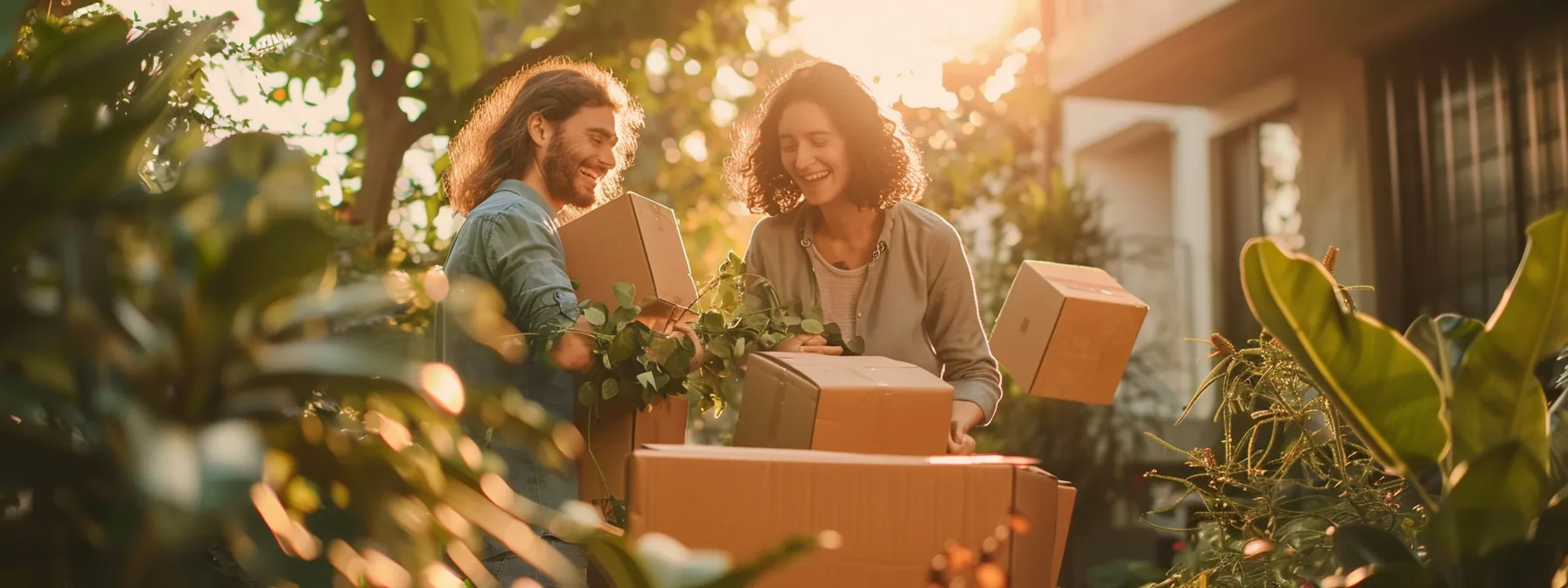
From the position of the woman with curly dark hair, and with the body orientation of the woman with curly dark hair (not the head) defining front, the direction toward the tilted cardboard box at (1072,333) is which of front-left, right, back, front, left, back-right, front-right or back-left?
back-left

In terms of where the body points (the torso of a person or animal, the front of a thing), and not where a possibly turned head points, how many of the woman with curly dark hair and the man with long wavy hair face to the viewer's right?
1

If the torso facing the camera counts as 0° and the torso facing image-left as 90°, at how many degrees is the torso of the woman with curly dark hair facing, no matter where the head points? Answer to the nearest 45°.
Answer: approximately 45°

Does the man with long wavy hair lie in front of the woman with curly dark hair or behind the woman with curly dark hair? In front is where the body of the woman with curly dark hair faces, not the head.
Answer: in front

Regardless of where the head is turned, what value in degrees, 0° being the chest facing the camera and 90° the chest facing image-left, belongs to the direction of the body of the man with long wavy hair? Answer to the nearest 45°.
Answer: approximately 270°

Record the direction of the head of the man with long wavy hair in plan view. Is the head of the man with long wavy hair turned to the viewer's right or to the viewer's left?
to the viewer's right

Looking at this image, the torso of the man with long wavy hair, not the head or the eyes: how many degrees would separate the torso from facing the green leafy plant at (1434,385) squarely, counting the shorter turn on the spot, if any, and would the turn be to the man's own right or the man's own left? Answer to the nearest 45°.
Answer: approximately 45° to the man's own right
